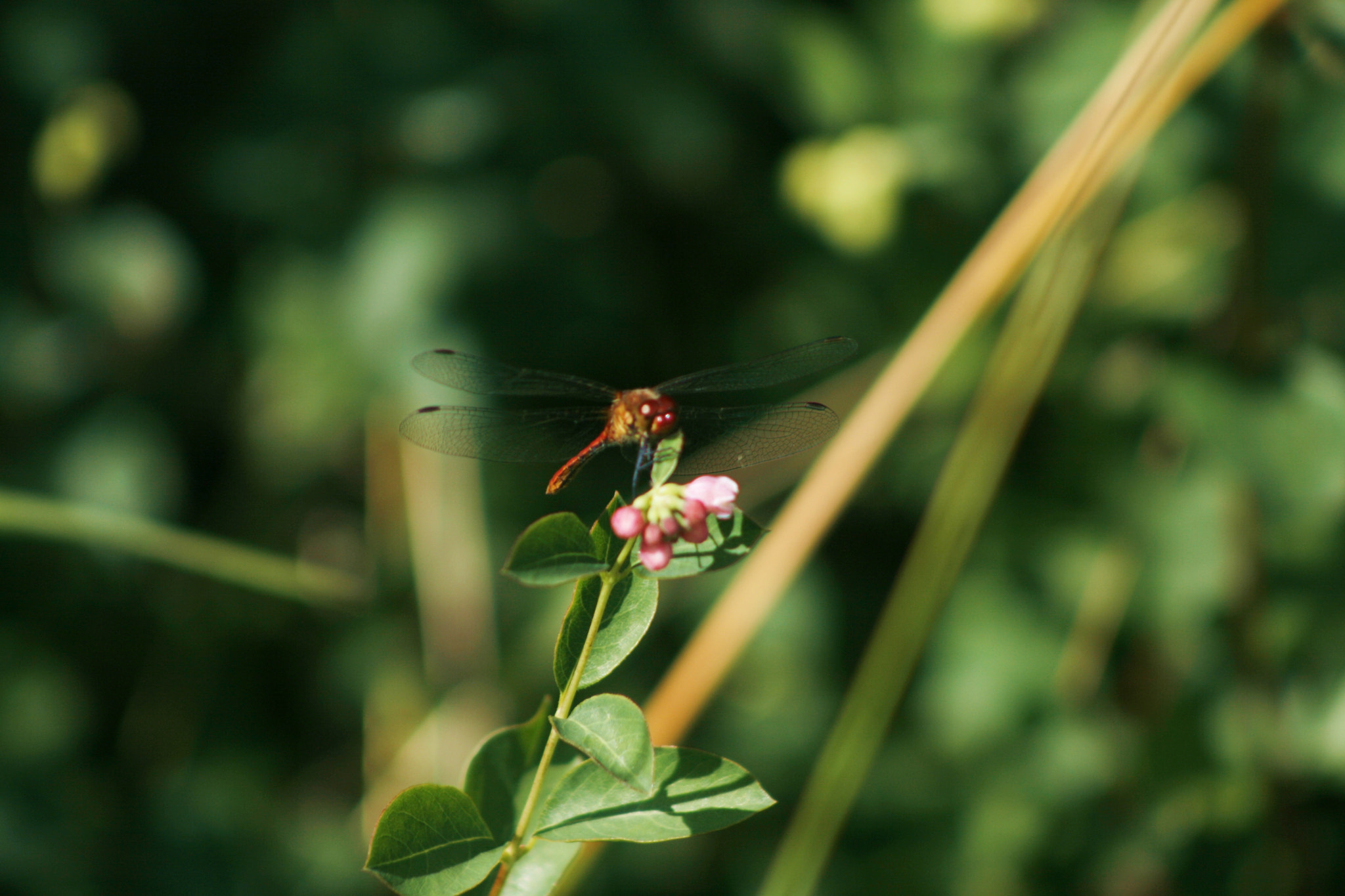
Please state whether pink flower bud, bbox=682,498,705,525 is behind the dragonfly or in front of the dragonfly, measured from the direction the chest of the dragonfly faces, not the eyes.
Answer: in front

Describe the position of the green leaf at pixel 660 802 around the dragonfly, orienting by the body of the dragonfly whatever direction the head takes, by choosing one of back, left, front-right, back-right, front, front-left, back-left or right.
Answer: front-right

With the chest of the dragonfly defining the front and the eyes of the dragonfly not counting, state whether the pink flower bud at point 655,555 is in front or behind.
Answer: in front

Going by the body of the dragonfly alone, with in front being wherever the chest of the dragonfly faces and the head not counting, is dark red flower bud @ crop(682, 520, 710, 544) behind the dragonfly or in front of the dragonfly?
in front
